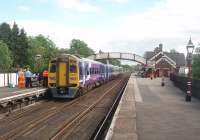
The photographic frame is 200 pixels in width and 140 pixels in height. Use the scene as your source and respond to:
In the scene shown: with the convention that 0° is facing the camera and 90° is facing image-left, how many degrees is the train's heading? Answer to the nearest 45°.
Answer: approximately 45°
